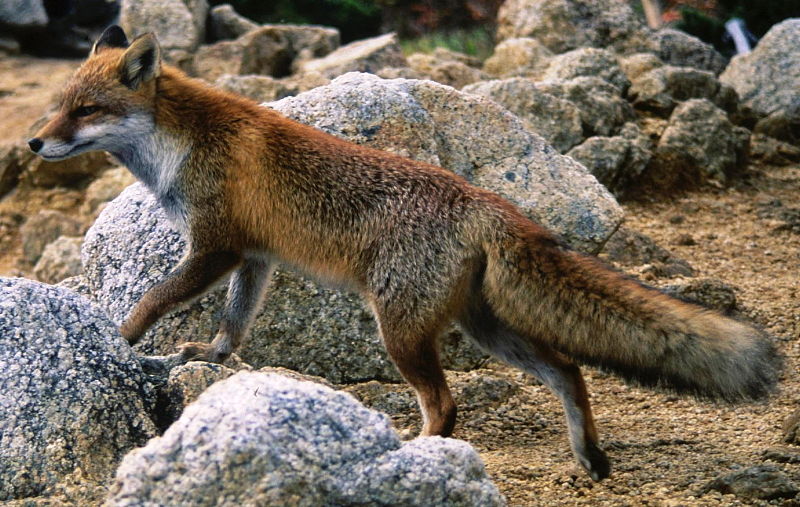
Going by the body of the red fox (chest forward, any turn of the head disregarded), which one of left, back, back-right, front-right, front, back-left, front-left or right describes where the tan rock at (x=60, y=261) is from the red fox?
front-right

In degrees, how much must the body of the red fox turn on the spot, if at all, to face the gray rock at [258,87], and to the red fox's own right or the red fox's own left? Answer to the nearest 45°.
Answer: approximately 90° to the red fox's own right

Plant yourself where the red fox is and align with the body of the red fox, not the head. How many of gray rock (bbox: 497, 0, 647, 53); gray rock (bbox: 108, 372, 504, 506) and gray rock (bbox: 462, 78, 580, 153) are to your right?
2

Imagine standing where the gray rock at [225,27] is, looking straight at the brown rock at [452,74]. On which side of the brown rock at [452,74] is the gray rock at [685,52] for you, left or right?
left

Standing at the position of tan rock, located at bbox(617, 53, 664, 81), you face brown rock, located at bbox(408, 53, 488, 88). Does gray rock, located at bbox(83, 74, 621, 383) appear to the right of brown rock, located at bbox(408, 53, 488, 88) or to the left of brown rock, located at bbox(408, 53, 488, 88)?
left

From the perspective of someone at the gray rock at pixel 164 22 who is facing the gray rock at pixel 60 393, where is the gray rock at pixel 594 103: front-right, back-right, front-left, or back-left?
front-left

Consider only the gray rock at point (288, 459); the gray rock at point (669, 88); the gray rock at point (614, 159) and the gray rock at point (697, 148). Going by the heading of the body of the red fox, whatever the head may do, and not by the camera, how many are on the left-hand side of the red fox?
1

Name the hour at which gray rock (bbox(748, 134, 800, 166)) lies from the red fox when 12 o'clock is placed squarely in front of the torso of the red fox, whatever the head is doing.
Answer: The gray rock is roughly at 4 o'clock from the red fox.

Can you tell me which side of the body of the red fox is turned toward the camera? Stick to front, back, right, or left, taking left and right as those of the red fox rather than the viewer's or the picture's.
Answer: left

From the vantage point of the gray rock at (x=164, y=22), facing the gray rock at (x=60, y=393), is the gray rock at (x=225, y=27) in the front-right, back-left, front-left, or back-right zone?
back-left

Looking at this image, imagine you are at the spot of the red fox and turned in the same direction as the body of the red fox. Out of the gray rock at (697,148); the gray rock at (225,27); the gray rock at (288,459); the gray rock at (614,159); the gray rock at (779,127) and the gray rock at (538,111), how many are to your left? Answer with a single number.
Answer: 1

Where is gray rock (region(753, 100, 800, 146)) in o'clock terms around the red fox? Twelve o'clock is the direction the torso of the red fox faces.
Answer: The gray rock is roughly at 4 o'clock from the red fox.

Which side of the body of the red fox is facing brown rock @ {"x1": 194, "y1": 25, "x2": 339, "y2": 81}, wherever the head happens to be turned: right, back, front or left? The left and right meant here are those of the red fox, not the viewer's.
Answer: right

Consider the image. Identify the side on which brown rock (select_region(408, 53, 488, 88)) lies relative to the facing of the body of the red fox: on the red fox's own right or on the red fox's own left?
on the red fox's own right

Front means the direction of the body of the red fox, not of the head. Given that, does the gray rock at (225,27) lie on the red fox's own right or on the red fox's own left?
on the red fox's own right

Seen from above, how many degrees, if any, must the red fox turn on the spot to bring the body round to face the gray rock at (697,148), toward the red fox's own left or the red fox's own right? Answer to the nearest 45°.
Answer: approximately 135° to the red fox's own right

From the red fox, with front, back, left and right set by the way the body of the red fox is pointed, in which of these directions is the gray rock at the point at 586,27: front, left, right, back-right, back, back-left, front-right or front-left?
right

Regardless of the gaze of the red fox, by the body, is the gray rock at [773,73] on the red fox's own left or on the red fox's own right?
on the red fox's own right

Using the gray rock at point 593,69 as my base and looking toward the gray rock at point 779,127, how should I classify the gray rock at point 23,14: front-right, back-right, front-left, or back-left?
back-left

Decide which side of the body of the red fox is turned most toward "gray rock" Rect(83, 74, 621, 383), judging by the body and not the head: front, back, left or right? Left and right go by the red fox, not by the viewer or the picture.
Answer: right
